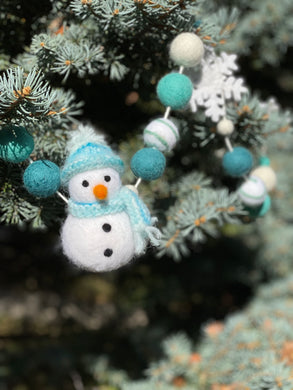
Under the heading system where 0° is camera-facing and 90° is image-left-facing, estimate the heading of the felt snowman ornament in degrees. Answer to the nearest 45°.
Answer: approximately 0°
